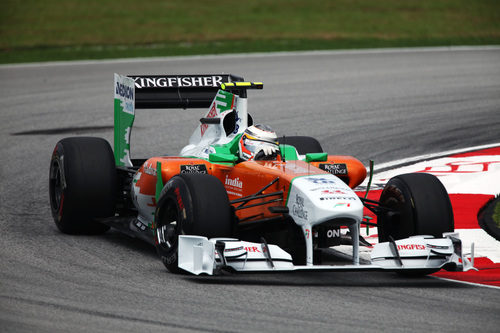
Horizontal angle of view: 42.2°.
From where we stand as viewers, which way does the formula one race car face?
facing the viewer and to the right of the viewer
